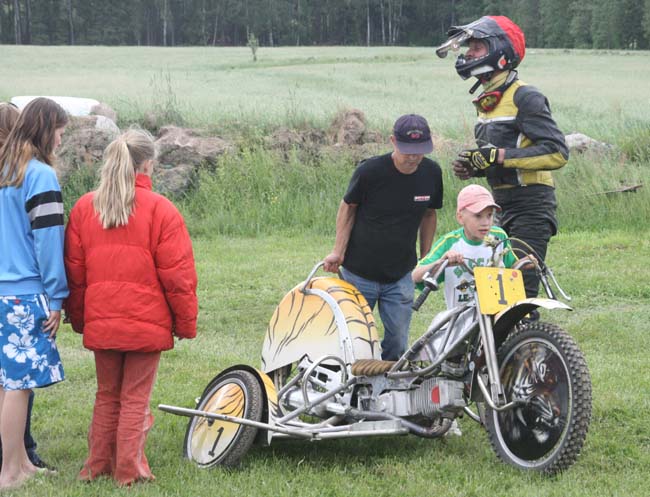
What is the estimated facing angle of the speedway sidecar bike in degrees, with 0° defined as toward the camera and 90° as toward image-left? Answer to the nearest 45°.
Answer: approximately 315°

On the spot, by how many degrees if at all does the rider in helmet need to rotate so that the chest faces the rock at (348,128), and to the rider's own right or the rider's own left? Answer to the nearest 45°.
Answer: approximately 90° to the rider's own right

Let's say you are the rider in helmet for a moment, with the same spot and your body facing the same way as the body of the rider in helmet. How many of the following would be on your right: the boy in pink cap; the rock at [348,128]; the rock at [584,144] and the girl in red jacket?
2

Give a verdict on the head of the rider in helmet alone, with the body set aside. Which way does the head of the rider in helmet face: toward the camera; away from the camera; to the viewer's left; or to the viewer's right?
to the viewer's left

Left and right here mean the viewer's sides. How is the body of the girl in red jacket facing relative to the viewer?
facing away from the viewer and to the right of the viewer

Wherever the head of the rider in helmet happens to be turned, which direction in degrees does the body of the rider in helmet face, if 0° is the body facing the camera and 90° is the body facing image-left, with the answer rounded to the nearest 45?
approximately 90°

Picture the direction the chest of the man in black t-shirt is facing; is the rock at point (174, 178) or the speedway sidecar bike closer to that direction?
the speedway sidecar bike

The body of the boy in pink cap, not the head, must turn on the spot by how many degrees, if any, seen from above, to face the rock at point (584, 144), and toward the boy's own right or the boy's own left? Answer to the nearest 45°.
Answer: approximately 135° to the boy's own left

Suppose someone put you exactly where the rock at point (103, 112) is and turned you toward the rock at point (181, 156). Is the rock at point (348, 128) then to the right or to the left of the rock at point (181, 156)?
left

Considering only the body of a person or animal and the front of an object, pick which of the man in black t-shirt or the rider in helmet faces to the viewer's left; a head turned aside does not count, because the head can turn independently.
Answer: the rider in helmet
